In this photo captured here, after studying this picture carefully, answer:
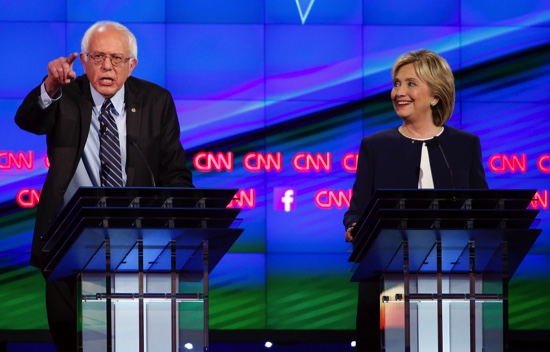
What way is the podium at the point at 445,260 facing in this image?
toward the camera
